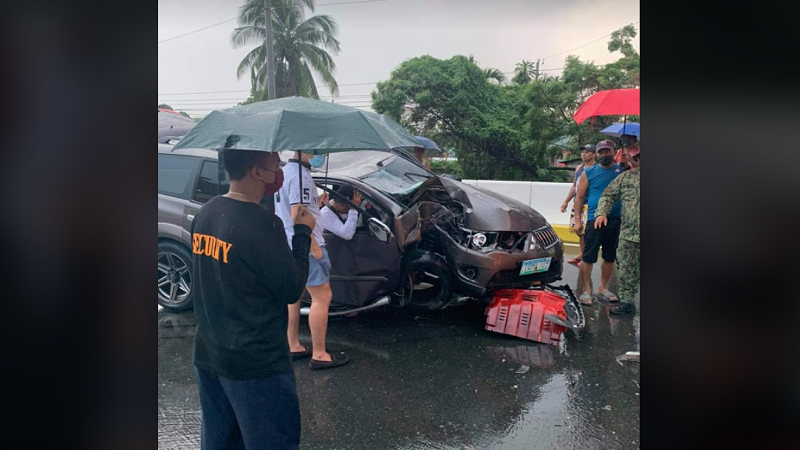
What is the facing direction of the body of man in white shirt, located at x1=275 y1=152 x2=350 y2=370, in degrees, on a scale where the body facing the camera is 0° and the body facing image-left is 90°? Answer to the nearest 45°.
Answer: approximately 270°

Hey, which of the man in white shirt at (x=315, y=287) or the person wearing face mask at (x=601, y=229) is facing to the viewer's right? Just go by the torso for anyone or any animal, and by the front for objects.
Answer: the man in white shirt

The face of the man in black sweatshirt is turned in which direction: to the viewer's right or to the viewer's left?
to the viewer's right

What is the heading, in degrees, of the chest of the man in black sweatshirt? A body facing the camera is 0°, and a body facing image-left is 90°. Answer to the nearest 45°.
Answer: approximately 225°

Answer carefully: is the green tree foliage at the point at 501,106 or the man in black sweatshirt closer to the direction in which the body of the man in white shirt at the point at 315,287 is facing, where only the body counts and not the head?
the green tree foliage

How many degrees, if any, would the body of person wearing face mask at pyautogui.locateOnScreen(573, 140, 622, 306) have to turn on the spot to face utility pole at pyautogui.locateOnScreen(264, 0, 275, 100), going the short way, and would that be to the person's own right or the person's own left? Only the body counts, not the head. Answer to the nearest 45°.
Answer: approximately 135° to the person's own right

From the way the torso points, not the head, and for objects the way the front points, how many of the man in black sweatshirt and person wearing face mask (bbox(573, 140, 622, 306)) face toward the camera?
1
